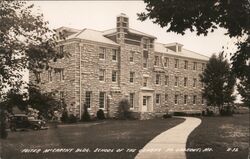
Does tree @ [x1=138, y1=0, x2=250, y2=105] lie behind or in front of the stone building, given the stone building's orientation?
in front

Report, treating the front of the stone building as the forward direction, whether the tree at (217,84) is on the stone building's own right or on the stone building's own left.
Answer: on the stone building's own left

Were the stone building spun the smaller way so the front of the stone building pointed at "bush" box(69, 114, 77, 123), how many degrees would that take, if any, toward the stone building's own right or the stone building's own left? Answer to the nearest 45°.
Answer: approximately 90° to the stone building's own right

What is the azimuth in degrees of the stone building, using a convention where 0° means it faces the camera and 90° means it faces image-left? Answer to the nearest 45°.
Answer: approximately 315°

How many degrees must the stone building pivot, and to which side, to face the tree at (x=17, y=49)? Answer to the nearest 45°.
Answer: approximately 45° to its right

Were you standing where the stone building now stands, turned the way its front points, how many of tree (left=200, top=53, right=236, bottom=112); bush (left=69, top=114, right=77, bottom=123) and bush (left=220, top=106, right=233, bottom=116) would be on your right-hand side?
1
